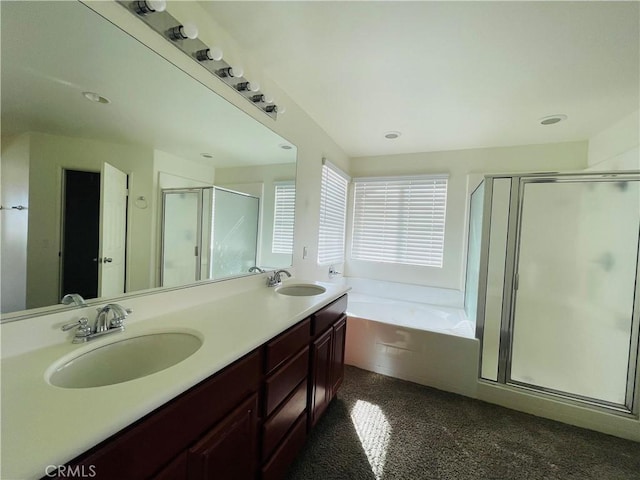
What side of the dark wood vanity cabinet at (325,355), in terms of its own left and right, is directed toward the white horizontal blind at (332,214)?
left

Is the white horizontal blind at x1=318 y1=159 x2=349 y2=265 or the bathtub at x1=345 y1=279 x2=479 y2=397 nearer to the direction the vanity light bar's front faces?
the bathtub

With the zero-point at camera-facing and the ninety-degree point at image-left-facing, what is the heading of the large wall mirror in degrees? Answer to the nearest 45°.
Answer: approximately 315°

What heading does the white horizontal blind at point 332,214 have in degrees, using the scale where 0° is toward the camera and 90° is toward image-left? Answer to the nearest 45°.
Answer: approximately 315°

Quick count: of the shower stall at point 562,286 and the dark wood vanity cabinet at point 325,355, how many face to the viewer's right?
1

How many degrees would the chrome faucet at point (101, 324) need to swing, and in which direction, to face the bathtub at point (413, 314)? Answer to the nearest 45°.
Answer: approximately 45° to its left

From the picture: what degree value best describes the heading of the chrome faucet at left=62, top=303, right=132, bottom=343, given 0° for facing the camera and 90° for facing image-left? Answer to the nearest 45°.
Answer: approximately 315°

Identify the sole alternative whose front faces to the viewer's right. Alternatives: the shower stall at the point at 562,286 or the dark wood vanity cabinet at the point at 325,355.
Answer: the dark wood vanity cabinet

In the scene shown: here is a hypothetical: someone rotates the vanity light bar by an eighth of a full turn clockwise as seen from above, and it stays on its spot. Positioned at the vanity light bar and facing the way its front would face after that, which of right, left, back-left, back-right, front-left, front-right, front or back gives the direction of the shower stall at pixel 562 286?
left

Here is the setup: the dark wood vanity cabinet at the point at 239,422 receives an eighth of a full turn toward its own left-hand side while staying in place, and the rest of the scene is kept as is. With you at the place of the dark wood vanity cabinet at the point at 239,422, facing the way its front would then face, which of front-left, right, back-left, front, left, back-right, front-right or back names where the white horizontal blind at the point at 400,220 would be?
front-left

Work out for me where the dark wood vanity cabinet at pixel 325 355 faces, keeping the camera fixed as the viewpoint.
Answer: facing to the right of the viewer

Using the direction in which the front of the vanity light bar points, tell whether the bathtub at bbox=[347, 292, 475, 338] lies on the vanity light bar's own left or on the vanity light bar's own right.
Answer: on the vanity light bar's own left

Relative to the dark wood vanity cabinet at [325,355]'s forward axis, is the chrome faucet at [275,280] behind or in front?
behind
